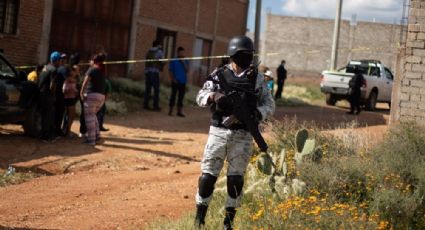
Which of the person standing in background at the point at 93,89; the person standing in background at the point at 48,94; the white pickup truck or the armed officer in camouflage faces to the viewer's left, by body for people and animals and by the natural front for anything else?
the person standing in background at the point at 93,89

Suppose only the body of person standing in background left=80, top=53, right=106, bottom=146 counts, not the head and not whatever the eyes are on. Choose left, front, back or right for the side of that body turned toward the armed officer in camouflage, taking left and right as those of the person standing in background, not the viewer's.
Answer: left

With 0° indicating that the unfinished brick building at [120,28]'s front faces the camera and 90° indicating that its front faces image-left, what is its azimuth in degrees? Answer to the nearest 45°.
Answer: approximately 315°

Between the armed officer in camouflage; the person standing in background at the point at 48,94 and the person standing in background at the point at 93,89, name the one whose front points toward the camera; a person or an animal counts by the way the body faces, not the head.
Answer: the armed officer in camouflage

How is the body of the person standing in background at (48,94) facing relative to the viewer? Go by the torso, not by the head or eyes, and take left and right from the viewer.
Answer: facing to the right of the viewer

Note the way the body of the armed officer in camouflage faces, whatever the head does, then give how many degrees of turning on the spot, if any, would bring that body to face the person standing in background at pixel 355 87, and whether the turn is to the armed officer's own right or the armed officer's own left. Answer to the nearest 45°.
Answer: approximately 180°

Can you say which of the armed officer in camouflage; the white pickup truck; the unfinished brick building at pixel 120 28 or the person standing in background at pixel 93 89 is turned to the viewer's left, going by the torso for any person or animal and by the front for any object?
the person standing in background

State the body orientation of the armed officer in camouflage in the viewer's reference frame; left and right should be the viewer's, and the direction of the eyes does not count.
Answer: facing the viewer

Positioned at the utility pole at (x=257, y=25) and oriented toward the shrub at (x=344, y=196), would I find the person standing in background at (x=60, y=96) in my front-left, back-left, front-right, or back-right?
front-right

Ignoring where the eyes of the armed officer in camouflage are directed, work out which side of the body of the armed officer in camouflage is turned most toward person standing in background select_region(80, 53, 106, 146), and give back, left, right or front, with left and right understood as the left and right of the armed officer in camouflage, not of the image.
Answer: back

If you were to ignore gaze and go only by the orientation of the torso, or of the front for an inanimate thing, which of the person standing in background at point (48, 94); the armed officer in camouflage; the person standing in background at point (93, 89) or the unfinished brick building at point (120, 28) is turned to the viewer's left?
the person standing in background at point (93, 89)

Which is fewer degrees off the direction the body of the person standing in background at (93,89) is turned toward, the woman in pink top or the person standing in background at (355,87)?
the woman in pink top
